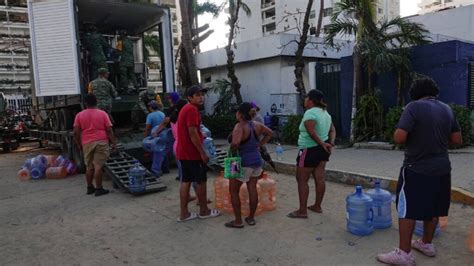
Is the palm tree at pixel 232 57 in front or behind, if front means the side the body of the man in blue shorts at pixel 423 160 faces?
in front

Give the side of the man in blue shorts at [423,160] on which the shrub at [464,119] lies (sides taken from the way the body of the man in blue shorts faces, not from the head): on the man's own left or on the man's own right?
on the man's own right

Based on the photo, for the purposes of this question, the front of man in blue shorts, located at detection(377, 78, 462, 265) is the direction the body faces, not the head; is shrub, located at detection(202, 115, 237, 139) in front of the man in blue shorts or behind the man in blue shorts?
in front

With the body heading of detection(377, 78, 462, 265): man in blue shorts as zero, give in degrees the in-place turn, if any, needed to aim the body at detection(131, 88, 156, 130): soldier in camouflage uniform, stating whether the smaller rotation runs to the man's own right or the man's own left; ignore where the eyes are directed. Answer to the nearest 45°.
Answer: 0° — they already face them

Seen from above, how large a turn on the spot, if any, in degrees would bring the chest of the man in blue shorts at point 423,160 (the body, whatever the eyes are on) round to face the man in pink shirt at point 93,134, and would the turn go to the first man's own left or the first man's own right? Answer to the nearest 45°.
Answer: approximately 45° to the first man's own left

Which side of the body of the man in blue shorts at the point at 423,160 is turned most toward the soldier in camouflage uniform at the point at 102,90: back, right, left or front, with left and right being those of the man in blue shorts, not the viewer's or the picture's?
front

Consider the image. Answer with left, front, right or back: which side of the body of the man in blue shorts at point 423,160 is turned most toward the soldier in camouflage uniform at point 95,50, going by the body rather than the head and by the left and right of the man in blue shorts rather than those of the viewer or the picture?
front

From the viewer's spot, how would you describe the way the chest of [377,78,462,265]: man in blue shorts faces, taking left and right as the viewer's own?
facing away from the viewer and to the left of the viewer

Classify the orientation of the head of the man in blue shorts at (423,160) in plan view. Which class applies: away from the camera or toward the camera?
away from the camera

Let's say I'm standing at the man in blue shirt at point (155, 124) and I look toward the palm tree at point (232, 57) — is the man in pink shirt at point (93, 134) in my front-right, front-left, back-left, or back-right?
back-left
